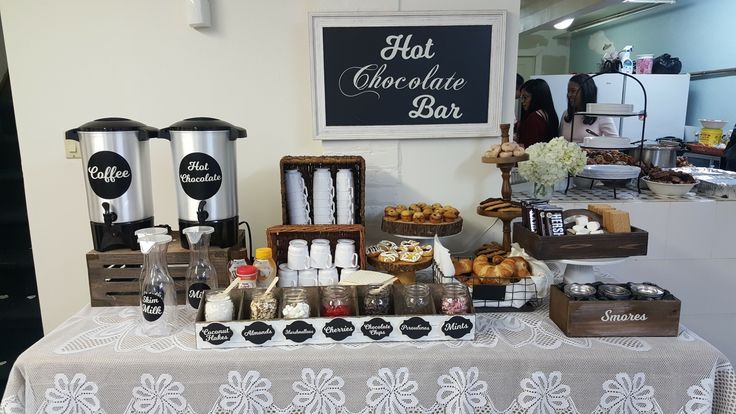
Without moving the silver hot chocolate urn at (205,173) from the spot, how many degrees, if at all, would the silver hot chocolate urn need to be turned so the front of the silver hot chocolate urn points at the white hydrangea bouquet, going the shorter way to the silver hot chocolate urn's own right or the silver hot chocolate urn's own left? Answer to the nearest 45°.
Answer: approximately 90° to the silver hot chocolate urn's own left

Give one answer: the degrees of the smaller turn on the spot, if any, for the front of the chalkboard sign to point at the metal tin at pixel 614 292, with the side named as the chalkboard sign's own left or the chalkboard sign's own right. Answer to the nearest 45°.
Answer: approximately 45° to the chalkboard sign's own left

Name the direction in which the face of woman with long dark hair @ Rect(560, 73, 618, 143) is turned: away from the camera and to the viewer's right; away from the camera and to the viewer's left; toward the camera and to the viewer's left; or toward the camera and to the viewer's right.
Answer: toward the camera and to the viewer's left

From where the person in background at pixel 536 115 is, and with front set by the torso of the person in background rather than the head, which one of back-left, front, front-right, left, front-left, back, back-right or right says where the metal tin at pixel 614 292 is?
left

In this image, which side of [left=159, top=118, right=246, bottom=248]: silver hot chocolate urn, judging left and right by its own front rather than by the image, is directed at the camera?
front

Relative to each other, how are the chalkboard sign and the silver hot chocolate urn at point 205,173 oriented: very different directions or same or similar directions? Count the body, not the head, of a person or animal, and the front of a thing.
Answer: same or similar directions

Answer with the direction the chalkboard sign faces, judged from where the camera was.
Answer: facing the viewer

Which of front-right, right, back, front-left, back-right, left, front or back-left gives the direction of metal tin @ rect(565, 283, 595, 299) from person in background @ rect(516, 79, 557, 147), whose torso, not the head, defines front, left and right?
left

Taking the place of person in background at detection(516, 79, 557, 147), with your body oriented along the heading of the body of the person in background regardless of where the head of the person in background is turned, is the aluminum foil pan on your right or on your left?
on your left
